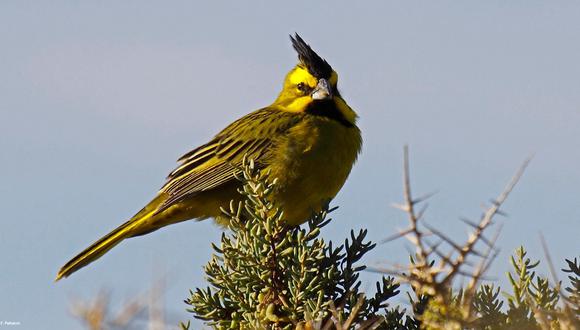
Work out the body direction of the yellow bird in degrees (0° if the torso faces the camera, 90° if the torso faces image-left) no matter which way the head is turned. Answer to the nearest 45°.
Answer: approximately 315°
